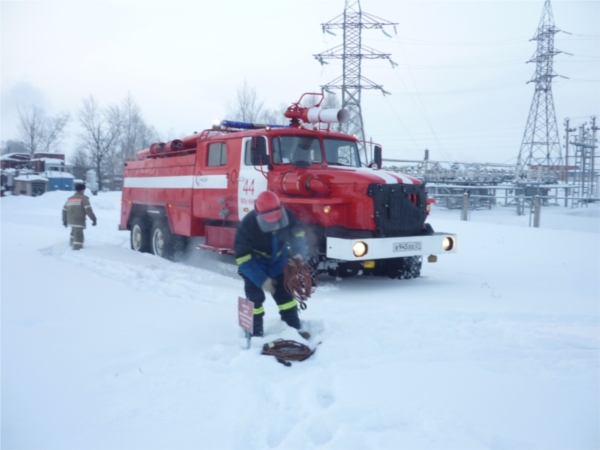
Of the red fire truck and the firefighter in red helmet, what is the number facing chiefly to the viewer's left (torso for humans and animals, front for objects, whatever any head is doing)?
0

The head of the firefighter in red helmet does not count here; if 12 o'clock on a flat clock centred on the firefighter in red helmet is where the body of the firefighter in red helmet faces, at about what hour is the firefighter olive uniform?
The firefighter olive uniform is roughly at 5 o'clock from the firefighter in red helmet.

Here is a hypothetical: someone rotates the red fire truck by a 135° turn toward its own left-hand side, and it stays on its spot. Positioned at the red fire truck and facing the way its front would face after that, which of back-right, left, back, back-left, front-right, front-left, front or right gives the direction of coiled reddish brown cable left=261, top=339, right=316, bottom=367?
back

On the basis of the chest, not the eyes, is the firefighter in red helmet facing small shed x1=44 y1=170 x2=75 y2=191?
no

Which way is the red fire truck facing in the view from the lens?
facing the viewer and to the right of the viewer

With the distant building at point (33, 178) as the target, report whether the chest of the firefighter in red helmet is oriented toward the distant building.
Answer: no

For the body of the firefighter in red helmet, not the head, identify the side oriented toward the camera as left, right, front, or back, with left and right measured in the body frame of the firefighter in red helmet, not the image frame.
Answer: front

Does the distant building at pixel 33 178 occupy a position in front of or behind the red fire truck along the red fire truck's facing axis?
behind

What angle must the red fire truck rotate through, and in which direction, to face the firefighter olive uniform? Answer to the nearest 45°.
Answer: approximately 180°

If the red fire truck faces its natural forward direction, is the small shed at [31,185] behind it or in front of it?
behind

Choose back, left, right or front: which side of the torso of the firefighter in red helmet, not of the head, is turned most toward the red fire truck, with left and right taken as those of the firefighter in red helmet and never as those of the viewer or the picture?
back

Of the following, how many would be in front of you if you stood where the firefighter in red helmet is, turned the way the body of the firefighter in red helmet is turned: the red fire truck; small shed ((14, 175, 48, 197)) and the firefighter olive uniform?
0

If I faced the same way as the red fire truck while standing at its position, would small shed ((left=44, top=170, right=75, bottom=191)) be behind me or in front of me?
behind

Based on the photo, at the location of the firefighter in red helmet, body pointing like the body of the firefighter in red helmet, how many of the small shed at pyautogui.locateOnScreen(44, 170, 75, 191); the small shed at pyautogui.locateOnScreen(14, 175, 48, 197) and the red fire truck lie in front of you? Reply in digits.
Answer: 0
